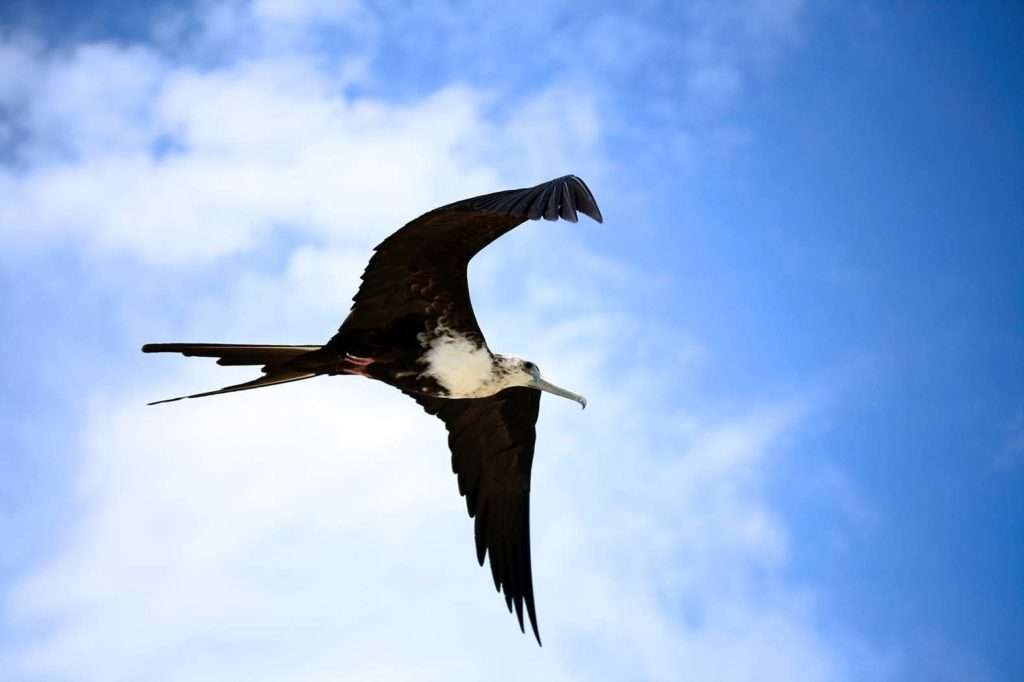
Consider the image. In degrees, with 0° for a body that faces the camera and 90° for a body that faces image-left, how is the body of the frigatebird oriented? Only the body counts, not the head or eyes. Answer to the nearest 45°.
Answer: approximately 270°
